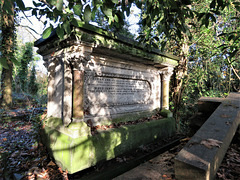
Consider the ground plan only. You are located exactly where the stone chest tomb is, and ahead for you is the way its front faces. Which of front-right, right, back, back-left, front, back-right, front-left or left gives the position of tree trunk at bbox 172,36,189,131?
left

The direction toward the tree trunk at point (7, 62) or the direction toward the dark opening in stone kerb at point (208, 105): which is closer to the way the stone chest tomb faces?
the dark opening in stone kerb

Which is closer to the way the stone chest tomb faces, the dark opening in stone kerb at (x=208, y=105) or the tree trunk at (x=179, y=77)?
the dark opening in stone kerb

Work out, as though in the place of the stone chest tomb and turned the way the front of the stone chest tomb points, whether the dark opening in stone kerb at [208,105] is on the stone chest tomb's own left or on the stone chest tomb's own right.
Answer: on the stone chest tomb's own left

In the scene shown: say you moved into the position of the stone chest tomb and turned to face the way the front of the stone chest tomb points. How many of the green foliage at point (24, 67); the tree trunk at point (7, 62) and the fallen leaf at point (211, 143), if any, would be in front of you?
1

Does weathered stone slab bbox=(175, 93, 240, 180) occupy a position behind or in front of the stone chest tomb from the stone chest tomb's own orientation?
in front

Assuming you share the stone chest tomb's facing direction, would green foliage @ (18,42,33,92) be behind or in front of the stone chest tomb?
behind

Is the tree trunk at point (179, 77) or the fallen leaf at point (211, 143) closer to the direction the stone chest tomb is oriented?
the fallen leaf

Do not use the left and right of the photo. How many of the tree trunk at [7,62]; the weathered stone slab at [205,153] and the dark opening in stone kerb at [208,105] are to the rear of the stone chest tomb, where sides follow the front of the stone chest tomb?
1

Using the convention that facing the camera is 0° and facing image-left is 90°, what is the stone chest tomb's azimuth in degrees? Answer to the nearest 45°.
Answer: approximately 315°

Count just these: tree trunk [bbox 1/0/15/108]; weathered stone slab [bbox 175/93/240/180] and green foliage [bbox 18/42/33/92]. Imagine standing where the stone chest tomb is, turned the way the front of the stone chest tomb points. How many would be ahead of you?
1

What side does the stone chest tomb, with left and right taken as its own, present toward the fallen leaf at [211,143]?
front

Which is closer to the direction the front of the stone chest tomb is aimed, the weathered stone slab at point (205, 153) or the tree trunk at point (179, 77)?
the weathered stone slab
